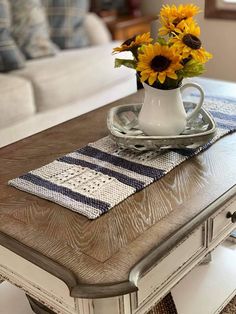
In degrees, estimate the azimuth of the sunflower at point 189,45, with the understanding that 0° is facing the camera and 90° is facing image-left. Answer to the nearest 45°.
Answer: approximately 315°

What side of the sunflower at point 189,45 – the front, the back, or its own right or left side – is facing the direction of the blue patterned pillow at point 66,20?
back

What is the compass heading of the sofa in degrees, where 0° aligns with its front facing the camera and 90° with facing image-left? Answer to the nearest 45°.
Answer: approximately 315°
